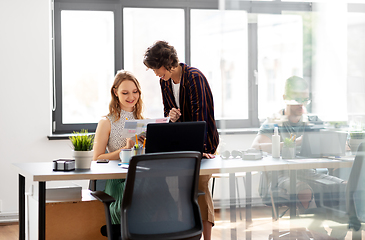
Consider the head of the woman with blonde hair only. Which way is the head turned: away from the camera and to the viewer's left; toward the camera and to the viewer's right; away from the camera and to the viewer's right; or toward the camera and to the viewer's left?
toward the camera and to the viewer's right

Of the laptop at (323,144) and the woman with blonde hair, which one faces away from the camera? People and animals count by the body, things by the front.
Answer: the laptop

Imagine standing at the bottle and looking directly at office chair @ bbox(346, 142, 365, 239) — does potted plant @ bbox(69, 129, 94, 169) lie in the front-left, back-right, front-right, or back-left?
back-right

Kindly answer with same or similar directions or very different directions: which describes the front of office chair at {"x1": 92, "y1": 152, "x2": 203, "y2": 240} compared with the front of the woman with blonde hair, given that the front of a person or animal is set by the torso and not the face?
very different directions

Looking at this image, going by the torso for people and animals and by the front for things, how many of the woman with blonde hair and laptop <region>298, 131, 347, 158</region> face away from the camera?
1

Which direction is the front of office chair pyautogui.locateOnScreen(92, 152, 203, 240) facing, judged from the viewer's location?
facing away from the viewer and to the left of the viewer

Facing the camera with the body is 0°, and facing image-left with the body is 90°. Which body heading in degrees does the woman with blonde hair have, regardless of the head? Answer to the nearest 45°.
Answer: approximately 315°

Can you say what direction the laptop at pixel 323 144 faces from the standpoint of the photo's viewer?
facing away from the viewer

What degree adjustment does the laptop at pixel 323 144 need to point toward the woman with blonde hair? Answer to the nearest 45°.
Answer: approximately 45° to its left
